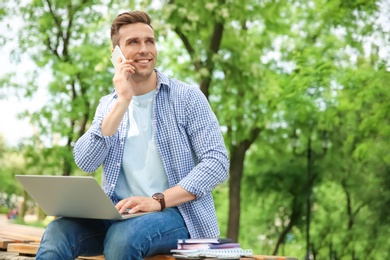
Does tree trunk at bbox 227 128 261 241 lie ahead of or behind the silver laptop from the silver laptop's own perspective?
ahead

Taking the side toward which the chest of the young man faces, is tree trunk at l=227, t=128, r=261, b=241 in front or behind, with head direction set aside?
behind

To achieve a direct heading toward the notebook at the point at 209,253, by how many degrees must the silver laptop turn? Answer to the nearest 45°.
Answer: approximately 45° to its right

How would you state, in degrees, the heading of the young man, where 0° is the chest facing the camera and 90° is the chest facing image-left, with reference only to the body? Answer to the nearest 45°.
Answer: approximately 45°

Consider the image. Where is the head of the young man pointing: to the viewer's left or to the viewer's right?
to the viewer's right

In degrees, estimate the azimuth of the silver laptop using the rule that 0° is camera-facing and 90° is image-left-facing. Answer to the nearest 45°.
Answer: approximately 225°
